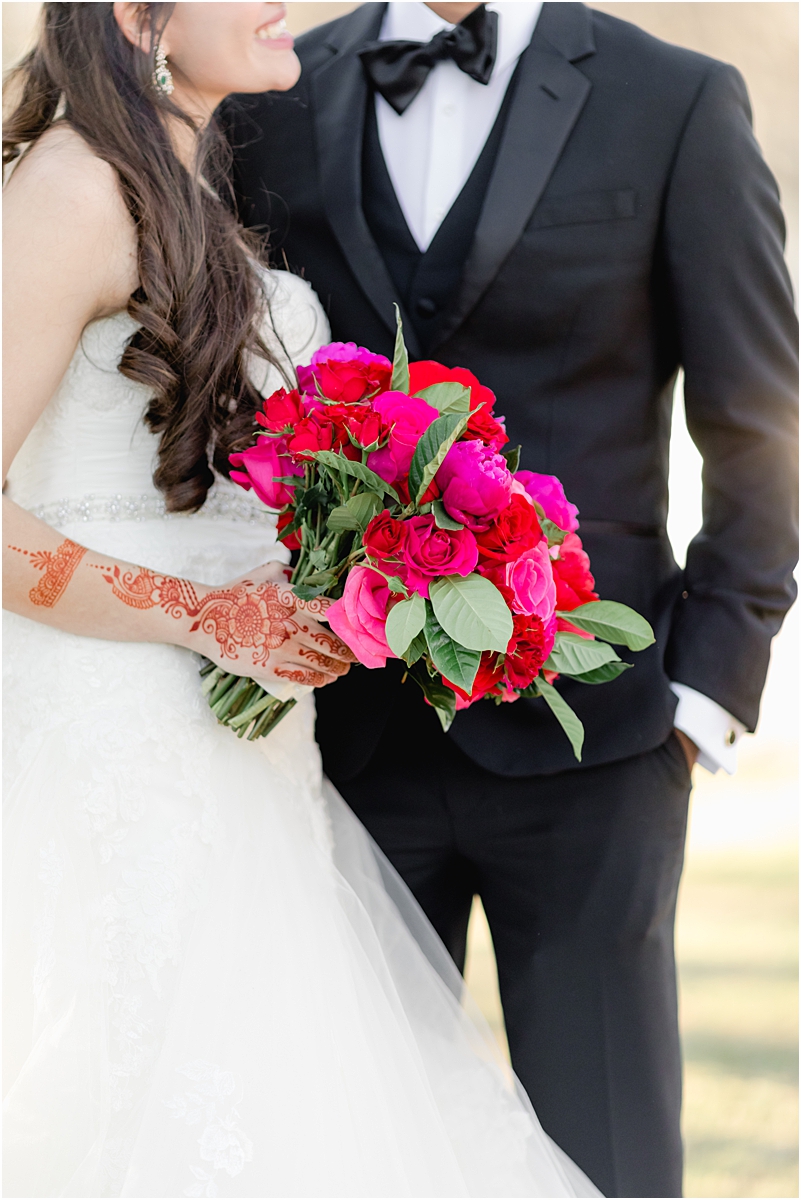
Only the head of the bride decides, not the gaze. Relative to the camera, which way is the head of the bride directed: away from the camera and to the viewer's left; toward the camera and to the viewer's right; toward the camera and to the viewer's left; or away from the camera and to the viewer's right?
toward the camera and to the viewer's right

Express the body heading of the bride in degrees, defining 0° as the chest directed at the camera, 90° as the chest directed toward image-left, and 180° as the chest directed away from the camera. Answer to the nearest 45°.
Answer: approximately 270°
